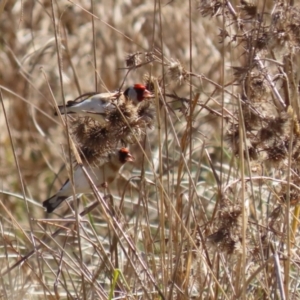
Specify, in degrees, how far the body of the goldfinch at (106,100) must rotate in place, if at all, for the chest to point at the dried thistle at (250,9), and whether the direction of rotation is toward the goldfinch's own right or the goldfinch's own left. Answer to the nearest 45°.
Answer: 0° — it already faces it

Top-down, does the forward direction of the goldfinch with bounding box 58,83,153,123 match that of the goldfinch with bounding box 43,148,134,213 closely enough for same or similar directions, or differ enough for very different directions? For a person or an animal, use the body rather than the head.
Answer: same or similar directions

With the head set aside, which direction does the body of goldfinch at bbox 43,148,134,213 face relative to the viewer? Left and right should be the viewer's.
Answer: facing to the right of the viewer

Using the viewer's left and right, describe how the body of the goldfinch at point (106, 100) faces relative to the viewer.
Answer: facing to the right of the viewer

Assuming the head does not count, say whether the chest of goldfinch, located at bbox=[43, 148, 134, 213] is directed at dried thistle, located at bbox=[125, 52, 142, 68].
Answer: no

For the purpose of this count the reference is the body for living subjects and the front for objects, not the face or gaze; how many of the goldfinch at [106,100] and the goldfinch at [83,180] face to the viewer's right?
2

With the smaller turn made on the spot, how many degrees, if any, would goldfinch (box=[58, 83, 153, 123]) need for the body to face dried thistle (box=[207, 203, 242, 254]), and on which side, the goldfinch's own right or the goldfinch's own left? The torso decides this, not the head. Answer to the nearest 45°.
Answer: approximately 45° to the goldfinch's own right
